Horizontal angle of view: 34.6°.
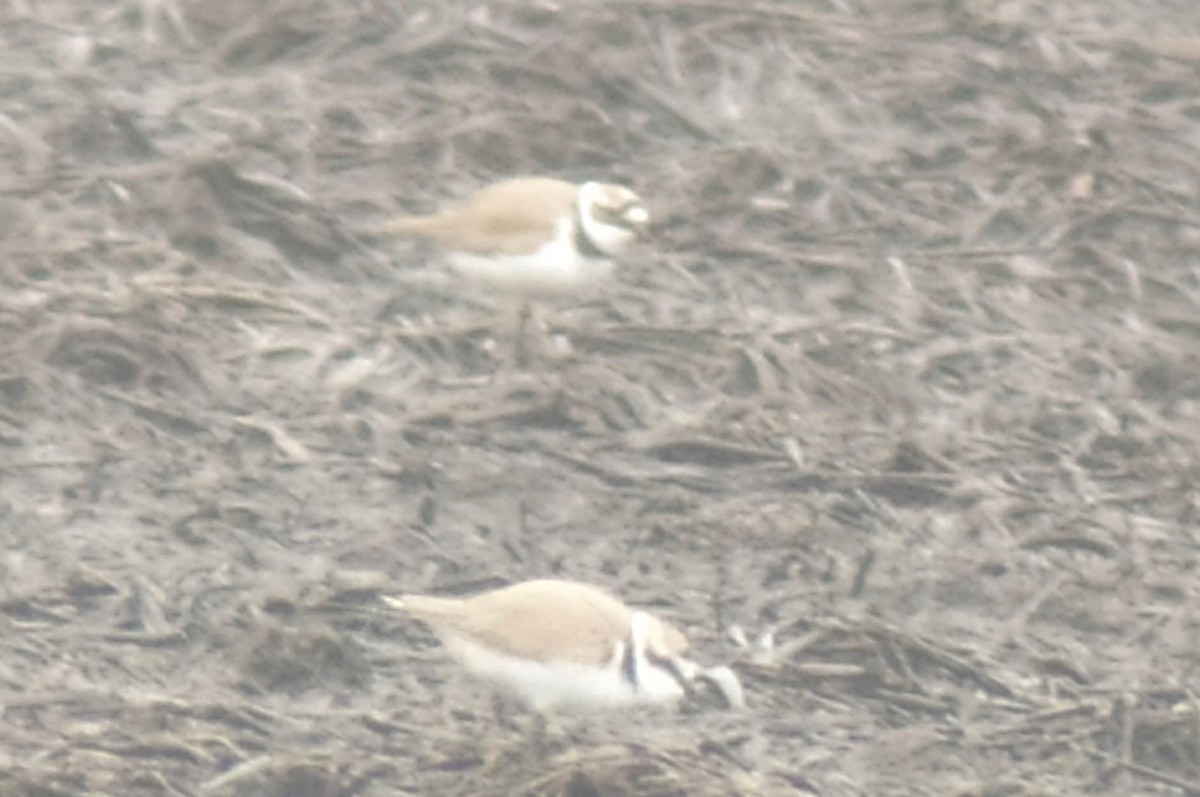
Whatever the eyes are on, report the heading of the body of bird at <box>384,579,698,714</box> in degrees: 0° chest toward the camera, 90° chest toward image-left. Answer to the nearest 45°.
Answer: approximately 270°

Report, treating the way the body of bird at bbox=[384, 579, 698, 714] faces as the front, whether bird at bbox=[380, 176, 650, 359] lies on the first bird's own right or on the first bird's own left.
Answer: on the first bird's own left

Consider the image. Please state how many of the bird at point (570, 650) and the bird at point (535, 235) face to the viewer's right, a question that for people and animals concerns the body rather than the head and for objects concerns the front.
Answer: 2

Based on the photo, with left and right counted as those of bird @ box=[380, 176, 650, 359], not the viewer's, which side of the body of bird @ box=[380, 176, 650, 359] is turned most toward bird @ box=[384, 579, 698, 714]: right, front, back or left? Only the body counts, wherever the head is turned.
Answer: right

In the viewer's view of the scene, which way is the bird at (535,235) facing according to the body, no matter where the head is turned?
to the viewer's right
